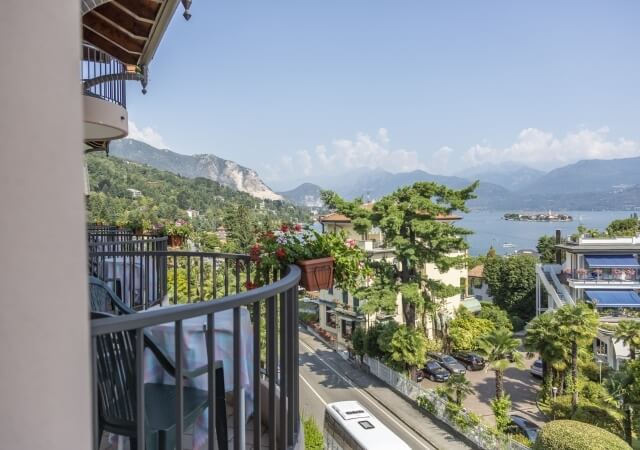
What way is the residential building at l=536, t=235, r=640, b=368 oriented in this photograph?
toward the camera

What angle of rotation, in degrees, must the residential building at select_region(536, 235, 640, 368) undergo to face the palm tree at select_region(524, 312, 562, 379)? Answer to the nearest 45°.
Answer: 0° — it already faces it

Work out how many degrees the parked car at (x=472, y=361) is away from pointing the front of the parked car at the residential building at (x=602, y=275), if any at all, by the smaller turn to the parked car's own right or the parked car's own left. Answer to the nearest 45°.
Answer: approximately 90° to the parked car's own left

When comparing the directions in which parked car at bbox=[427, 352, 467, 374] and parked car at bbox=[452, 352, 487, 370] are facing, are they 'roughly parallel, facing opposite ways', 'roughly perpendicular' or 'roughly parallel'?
roughly parallel

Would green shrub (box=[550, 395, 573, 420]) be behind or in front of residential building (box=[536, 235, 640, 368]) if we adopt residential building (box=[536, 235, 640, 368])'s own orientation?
in front

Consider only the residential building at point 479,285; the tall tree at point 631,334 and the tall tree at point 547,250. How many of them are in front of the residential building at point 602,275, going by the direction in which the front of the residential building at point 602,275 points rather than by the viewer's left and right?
1

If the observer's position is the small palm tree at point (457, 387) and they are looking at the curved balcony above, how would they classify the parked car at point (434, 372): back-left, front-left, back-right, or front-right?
back-right

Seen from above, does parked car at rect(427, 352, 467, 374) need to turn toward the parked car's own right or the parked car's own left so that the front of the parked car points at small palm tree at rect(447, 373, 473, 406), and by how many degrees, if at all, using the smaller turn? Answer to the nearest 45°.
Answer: approximately 45° to the parked car's own right

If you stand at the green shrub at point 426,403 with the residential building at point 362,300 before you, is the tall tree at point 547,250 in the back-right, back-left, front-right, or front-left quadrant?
front-right
